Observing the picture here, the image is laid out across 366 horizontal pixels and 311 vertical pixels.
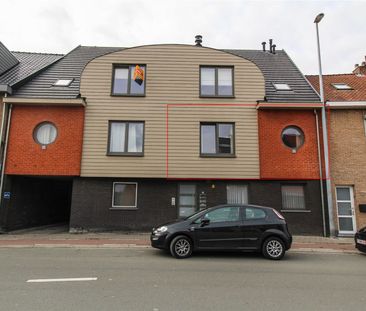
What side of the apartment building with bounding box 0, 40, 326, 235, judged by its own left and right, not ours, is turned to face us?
front

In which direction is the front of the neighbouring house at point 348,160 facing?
toward the camera

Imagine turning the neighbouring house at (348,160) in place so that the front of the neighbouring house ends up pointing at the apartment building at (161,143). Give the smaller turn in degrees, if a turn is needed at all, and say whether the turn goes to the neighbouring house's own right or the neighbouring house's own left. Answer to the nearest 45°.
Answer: approximately 45° to the neighbouring house's own right

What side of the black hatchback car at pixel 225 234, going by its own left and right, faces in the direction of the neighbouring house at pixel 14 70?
front

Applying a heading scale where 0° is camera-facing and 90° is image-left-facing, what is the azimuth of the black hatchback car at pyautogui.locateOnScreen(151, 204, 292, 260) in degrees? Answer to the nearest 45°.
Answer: approximately 90°

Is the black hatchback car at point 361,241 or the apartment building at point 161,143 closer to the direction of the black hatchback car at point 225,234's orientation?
the apartment building

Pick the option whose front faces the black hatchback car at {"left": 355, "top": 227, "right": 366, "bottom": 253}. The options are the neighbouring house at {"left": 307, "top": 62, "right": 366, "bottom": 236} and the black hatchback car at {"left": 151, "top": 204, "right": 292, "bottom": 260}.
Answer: the neighbouring house

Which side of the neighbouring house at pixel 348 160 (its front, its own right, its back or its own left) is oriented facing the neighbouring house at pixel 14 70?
right
